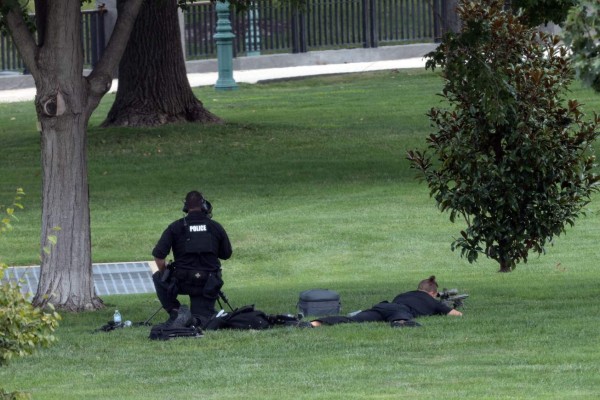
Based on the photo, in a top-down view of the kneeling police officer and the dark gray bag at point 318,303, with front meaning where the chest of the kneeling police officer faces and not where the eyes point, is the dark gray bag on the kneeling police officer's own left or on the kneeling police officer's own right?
on the kneeling police officer's own right

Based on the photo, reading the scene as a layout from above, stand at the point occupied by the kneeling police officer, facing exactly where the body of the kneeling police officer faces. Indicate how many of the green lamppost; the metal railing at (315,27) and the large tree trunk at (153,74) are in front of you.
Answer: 3

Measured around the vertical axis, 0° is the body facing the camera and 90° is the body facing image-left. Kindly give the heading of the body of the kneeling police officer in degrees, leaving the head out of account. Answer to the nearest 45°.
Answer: approximately 180°

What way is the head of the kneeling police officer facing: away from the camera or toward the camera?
away from the camera

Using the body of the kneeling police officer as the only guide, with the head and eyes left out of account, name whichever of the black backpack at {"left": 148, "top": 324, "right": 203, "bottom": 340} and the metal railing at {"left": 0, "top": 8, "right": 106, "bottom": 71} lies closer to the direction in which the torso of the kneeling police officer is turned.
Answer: the metal railing

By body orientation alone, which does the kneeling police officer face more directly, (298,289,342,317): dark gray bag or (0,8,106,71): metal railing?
the metal railing

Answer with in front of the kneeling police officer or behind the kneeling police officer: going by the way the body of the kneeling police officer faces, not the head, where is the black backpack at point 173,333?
behind

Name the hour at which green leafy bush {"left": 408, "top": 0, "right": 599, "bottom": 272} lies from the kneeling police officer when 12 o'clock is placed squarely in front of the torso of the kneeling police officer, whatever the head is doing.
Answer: The green leafy bush is roughly at 2 o'clock from the kneeling police officer.

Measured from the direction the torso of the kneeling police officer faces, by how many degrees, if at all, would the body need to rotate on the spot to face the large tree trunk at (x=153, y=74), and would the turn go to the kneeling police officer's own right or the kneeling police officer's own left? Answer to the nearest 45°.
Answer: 0° — they already face it

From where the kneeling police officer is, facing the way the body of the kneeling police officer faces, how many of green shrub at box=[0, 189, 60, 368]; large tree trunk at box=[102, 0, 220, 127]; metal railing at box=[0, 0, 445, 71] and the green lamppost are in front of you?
3

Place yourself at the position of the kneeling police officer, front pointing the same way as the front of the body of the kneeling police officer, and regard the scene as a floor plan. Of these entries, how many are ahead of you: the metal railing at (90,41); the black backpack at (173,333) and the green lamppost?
2

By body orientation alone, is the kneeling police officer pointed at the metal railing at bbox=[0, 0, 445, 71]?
yes
